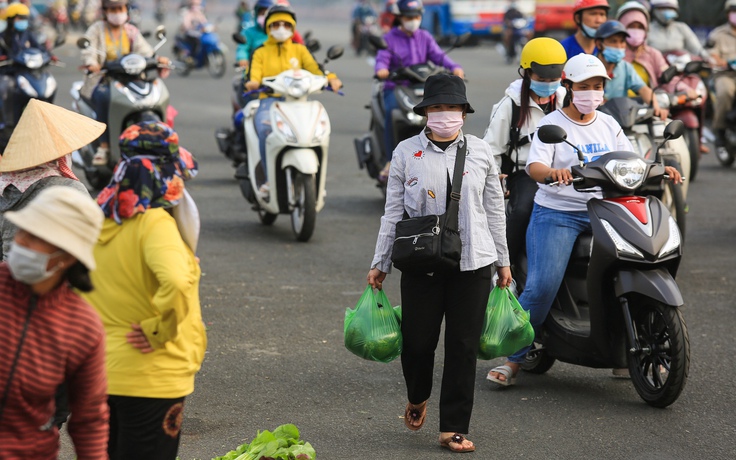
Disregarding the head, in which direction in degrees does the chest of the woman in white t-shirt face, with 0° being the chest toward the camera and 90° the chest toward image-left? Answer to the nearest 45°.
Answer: approximately 315°

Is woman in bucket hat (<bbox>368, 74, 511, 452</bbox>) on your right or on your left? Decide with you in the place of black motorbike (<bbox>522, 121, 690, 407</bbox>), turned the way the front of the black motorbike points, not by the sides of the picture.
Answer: on your right

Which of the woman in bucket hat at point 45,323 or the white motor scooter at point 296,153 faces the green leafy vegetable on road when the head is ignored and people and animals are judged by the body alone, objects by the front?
the white motor scooter

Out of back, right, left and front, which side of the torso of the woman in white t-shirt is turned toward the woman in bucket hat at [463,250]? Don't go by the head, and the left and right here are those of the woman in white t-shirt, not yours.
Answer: right

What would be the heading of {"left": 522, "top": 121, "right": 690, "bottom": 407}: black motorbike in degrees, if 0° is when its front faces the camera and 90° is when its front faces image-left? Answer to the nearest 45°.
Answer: approximately 315°

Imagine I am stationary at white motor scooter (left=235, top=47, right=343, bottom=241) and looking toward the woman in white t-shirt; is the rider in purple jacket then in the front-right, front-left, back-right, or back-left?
back-left

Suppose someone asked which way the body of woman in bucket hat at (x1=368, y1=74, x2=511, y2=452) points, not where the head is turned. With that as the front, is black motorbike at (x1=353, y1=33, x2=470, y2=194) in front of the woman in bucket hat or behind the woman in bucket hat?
behind

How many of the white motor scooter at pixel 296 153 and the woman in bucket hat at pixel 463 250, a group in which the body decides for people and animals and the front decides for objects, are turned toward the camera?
2

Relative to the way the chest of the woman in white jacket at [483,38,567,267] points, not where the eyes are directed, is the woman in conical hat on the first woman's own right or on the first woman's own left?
on the first woman's own right

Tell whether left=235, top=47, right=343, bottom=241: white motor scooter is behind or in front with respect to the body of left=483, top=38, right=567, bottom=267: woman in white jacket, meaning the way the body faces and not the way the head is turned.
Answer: behind

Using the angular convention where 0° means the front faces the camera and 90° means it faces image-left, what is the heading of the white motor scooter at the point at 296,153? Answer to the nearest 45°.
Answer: approximately 0°

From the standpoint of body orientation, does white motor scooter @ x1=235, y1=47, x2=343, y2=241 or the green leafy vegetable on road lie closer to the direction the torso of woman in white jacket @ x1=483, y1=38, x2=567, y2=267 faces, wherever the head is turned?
the green leafy vegetable on road
